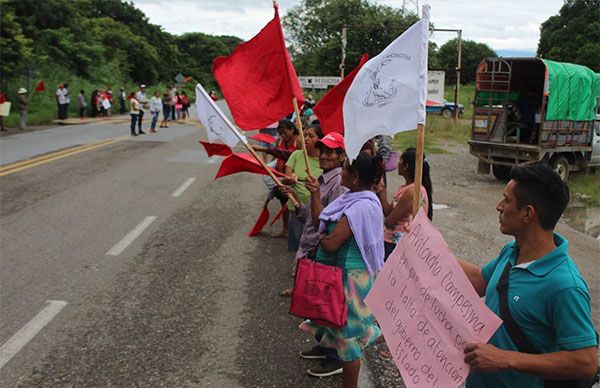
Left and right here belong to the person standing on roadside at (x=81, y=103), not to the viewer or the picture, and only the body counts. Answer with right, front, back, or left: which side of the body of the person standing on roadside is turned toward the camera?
right

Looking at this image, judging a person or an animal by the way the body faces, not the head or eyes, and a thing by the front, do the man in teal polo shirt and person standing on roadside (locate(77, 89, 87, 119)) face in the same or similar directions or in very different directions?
very different directions

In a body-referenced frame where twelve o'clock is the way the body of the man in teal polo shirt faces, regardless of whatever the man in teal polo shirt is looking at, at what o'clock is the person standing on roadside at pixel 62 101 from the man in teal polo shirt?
The person standing on roadside is roughly at 3 o'clock from the man in teal polo shirt.

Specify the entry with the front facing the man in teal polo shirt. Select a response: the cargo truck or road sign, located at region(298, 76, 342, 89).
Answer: the road sign

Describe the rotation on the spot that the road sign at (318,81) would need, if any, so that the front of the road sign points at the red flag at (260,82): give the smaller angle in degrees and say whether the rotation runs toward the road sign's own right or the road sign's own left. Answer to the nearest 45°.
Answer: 0° — it already faces it

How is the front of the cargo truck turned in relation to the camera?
facing away from the viewer and to the right of the viewer
